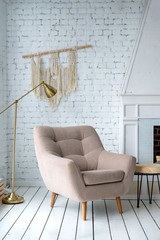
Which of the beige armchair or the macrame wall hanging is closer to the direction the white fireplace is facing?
the beige armchair

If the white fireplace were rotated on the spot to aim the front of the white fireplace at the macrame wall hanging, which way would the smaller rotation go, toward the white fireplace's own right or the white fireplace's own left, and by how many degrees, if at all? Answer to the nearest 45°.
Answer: approximately 90° to the white fireplace's own right

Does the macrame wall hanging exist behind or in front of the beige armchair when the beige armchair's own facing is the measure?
behind

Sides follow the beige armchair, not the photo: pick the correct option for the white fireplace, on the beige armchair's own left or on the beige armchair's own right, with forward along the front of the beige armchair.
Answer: on the beige armchair's own left

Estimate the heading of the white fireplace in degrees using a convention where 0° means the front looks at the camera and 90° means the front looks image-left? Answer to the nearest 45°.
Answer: approximately 0°

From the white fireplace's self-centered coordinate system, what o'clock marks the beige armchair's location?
The beige armchair is roughly at 1 o'clock from the white fireplace.
